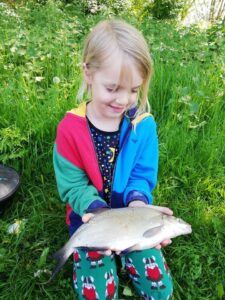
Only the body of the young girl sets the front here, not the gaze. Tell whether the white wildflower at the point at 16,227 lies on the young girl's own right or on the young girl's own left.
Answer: on the young girl's own right

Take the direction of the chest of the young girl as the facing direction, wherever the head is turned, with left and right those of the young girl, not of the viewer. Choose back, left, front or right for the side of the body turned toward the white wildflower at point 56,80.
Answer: back

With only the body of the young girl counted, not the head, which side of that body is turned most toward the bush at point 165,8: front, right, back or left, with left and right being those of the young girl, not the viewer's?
back

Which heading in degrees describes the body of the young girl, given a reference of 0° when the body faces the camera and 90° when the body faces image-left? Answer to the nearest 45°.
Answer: approximately 0°
